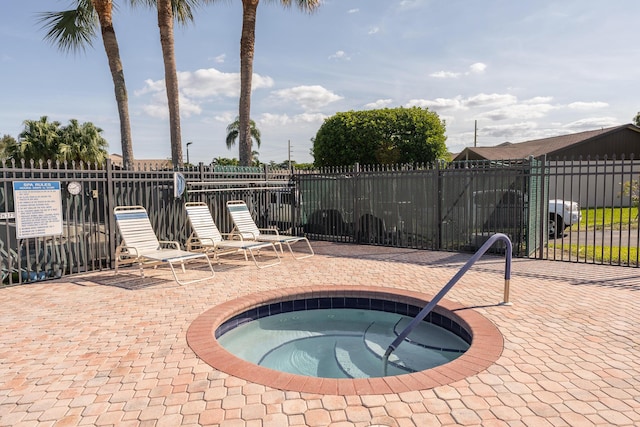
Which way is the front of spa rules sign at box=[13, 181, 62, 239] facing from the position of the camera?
facing the viewer

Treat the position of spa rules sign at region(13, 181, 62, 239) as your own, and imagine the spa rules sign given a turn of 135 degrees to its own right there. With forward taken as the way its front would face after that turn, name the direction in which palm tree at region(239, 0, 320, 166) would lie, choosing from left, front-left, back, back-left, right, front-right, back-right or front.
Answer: right

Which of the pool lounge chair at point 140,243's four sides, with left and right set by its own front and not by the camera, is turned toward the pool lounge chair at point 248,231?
left

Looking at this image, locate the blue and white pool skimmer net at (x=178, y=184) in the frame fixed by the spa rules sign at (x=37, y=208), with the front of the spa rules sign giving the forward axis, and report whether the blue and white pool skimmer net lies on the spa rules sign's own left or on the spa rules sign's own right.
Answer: on the spa rules sign's own left

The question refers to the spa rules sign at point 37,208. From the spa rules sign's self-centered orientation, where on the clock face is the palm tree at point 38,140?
The palm tree is roughly at 6 o'clock from the spa rules sign.

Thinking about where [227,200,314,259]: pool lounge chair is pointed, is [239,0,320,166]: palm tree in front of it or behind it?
behind

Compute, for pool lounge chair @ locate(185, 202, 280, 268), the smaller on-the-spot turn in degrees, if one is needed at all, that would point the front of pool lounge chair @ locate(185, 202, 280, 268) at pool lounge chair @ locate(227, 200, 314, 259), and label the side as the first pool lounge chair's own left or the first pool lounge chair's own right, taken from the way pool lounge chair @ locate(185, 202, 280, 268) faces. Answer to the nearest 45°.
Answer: approximately 90° to the first pool lounge chair's own left

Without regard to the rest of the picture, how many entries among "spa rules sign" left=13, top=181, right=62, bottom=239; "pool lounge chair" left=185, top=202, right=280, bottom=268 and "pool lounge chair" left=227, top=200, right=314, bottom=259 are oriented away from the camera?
0

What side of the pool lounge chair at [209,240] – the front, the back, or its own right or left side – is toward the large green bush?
left

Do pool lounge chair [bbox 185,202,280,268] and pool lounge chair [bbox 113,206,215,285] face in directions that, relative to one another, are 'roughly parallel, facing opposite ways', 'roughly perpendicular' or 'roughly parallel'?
roughly parallel

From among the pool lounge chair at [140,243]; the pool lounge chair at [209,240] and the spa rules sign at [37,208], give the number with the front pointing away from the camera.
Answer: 0

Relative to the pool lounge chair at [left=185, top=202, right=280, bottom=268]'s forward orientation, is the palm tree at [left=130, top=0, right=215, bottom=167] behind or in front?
behind

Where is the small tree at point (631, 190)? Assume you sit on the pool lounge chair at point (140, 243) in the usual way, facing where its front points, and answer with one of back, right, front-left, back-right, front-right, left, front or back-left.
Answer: front-left

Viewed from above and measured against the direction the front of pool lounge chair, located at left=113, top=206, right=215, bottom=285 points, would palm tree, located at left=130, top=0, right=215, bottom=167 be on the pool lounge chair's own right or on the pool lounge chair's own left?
on the pool lounge chair's own left

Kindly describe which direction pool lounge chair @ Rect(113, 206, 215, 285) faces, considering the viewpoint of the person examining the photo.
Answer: facing the viewer and to the right of the viewer

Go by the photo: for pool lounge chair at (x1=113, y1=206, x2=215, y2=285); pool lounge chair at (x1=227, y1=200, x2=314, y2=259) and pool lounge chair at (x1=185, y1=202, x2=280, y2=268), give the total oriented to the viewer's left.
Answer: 0
